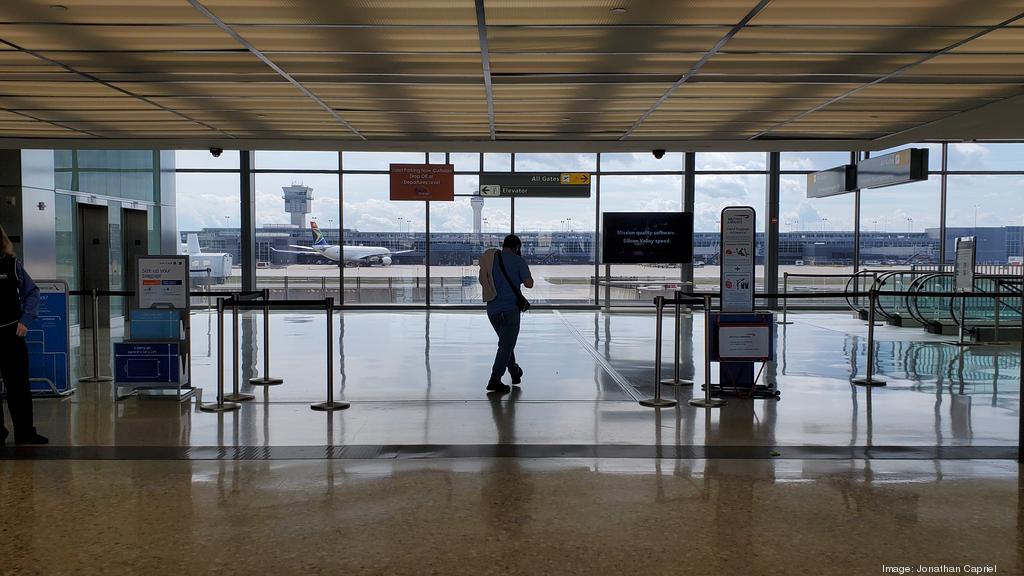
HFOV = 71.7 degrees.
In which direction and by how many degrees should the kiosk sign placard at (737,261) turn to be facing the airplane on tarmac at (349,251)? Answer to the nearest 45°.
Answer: approximately 135° to its right

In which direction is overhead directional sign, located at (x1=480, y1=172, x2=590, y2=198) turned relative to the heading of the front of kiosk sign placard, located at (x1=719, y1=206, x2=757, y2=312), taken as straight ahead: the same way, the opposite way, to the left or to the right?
the same way

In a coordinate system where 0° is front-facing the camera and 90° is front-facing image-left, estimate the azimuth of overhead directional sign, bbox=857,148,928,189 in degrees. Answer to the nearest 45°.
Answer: approximately 45°

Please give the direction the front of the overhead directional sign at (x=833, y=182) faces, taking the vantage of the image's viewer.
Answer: facing the viewer and to the left of the viewer

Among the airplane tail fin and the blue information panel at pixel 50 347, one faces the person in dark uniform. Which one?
the blue information panel

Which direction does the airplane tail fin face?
to the viewer's right

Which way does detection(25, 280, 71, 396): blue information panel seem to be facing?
toward the camera

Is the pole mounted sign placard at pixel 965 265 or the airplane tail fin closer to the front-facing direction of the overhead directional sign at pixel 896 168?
the airplane tail fin

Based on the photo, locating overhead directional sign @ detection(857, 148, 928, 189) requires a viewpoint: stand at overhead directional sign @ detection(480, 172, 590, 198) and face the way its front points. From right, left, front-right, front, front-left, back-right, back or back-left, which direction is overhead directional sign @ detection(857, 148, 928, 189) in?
front-left

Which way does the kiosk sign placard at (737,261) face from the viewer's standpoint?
toward the camera

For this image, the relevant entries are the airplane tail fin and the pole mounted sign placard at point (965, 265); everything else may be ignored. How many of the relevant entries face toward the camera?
1

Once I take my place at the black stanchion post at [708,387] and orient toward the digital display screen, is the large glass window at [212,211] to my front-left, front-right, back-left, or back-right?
front-left

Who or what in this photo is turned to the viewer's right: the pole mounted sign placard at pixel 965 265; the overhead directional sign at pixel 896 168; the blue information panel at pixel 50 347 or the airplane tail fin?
the airplane tail fin

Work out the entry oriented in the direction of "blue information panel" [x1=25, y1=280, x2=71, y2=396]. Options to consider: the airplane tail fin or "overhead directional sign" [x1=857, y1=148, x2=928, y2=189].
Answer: the overhead directional sign

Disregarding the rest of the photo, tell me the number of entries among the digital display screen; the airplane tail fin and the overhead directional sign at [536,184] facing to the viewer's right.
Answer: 1

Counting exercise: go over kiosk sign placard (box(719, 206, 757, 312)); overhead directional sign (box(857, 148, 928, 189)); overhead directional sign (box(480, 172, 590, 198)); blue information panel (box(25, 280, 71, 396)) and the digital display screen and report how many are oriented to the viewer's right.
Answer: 0

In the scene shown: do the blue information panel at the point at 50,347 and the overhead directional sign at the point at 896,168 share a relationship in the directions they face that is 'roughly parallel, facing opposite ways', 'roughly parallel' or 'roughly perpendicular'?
roughly perpendicular

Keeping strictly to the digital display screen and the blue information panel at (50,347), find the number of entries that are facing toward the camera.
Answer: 2

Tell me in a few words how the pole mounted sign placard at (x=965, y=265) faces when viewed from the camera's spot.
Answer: facing the viewer
